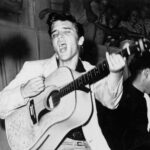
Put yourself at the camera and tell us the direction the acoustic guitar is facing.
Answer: facing the viewer and to the left of the viewer
